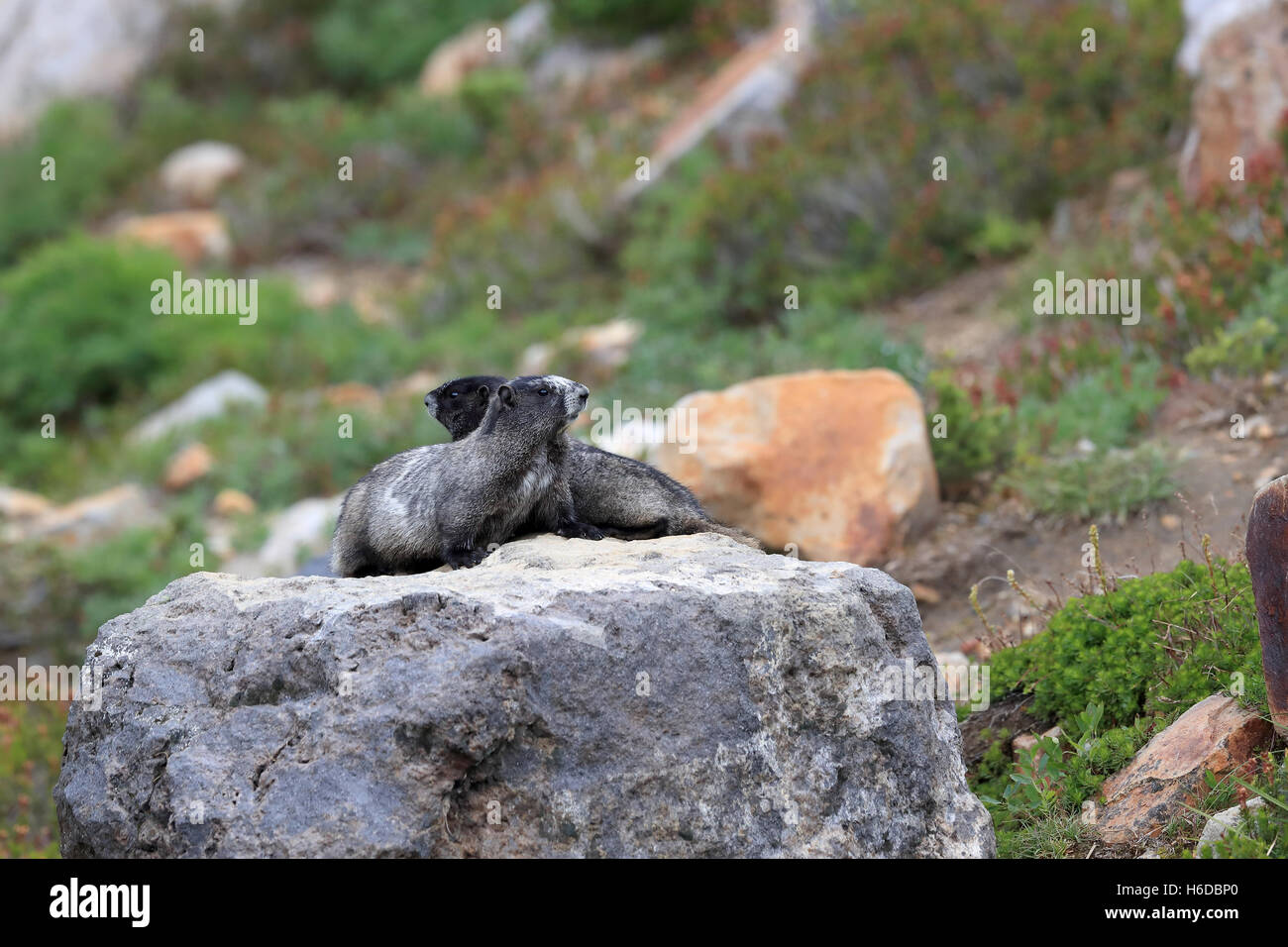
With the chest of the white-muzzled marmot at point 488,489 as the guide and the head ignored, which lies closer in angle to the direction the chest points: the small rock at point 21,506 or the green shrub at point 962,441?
the green shrub

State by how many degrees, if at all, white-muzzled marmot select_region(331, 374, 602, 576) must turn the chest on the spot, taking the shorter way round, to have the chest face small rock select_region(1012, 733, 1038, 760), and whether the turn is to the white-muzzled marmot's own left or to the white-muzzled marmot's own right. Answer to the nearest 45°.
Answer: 0° — it already faces it

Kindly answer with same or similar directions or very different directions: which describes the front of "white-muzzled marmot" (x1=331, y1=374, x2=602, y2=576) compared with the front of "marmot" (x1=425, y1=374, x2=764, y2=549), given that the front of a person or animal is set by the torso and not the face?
very different directions

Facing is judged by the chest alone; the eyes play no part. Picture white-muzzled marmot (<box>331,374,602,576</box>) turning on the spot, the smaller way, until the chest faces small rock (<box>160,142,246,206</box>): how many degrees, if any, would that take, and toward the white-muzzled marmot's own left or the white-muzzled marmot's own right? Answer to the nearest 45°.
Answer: approximately 90° to the white-muzzled marmot's own left

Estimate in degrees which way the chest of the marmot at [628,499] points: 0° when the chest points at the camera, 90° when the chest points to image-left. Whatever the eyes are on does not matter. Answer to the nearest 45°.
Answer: approximately 90°

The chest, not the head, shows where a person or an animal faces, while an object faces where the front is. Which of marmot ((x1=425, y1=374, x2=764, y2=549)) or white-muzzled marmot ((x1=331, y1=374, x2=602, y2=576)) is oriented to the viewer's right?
the white-muzzled marmot

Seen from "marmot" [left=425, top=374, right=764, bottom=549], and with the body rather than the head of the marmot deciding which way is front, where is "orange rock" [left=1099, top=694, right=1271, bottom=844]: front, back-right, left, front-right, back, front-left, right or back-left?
back-left

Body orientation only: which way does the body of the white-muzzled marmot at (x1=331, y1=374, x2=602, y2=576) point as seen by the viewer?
to the viewer's right

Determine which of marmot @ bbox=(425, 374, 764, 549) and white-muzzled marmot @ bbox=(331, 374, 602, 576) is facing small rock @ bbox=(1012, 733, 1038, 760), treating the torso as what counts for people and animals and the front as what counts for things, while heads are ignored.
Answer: the white-muzzled marmot
